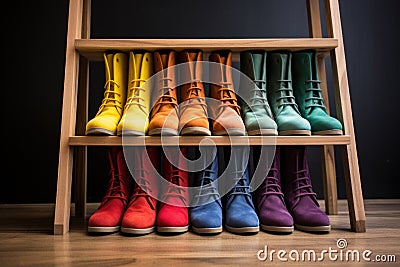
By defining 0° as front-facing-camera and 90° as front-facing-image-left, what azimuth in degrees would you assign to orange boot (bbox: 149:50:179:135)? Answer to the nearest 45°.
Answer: approximately 0°

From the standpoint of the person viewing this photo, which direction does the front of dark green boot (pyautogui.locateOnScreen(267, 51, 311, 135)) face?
facing the viewer and to the right of the viewer

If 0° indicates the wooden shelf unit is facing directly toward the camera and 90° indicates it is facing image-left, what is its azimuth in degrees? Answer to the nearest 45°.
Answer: approximately 0°
